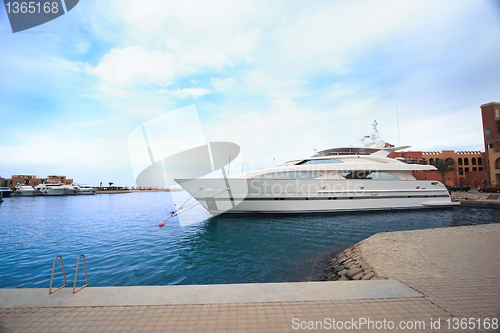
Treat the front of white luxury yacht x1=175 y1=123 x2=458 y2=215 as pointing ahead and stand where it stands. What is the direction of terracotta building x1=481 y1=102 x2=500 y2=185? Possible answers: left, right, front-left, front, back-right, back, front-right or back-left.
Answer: back-right

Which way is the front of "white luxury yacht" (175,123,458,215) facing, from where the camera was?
facing to the left of the viewer

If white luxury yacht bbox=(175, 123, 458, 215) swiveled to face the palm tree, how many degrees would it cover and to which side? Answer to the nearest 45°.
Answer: approximately 135° to its right

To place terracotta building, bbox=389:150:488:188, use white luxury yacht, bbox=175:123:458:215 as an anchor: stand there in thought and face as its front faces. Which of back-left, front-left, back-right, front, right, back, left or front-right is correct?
back-right
